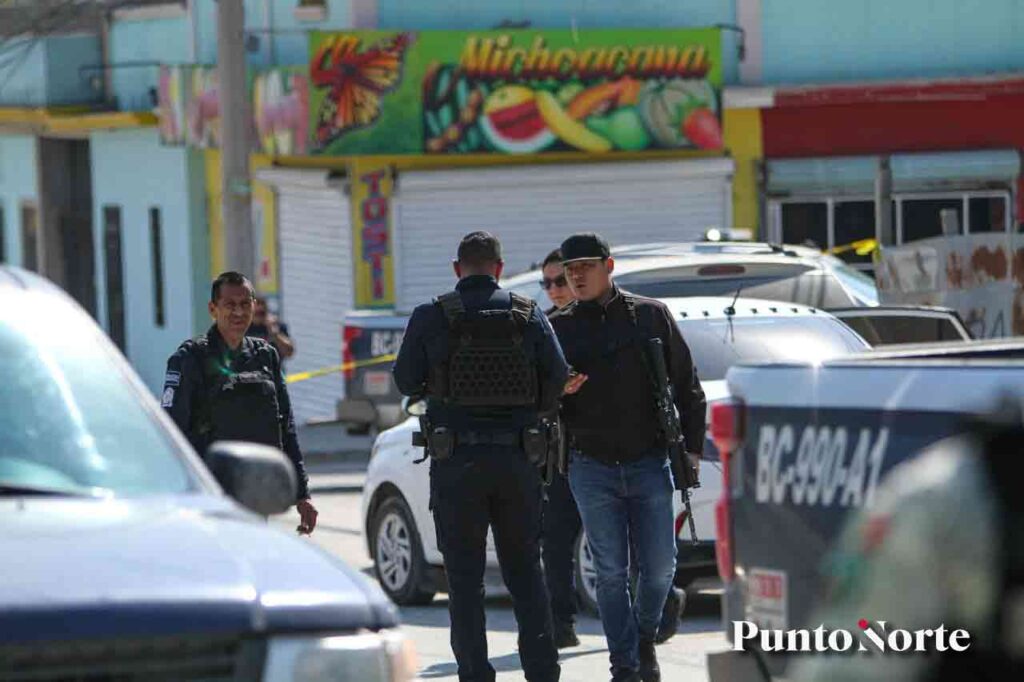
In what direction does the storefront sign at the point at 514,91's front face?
toward the camera

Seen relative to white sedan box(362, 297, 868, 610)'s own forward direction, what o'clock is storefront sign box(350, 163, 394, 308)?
The storefront sign is roughly at 1 o'clock from the white sedan.

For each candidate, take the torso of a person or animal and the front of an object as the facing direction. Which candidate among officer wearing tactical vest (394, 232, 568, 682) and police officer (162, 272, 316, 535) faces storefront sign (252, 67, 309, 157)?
the officer wearing tactical vest

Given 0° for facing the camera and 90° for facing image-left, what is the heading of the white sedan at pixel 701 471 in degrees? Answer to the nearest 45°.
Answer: approximately 135°

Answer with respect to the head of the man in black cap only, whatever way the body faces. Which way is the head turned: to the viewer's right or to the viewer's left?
to the viewer's left

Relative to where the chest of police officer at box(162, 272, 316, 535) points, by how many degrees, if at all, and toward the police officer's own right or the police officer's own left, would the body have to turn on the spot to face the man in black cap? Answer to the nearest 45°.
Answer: approximately 45° to the police officer's own left

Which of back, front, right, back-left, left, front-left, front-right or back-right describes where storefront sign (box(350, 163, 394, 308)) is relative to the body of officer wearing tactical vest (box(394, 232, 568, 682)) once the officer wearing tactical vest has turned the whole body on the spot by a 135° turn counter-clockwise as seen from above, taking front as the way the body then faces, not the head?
back-right

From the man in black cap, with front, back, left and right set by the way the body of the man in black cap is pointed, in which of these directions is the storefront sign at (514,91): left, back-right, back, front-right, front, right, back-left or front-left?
back-right

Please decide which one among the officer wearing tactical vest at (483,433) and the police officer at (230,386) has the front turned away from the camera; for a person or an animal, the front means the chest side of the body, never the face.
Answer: the officer wearing tactical vest

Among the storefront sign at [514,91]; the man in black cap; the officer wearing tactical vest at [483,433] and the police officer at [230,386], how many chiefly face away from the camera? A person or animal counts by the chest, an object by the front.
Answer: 1

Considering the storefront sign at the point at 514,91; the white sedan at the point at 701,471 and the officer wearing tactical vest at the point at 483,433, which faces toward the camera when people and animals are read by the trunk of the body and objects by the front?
the storefront sign

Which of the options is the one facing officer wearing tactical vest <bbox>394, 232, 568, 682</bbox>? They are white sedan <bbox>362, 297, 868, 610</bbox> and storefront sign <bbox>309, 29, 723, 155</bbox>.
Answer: the storefront sign

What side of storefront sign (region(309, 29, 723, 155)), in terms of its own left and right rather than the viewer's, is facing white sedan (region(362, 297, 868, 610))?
front

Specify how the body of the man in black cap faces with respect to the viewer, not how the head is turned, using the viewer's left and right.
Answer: facing the viewer and to the left of the viewer

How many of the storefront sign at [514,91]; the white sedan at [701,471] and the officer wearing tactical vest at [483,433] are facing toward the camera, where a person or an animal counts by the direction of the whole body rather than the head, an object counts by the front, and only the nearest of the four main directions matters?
1

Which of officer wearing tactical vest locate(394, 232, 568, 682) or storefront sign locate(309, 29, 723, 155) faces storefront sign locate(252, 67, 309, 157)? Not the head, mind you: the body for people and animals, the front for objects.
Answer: the officer wearing tactical vest

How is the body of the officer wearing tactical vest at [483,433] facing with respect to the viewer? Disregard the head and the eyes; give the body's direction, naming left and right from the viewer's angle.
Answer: facing away from the viewer

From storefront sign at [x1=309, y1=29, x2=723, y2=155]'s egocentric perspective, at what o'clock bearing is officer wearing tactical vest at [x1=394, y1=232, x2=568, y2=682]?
The officer wearing tactical vest is roughly at 12 o'clock from the storefront sign.

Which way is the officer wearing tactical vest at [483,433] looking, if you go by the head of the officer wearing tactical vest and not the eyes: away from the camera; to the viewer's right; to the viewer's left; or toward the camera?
away from the camera

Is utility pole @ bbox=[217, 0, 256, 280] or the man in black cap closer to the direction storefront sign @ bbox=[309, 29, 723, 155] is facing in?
the man in black cap

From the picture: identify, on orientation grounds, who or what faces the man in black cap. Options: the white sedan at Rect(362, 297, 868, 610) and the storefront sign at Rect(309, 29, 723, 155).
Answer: the storefront sign

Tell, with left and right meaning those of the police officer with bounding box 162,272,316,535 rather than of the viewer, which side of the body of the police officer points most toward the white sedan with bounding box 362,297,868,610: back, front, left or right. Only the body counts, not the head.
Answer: left
